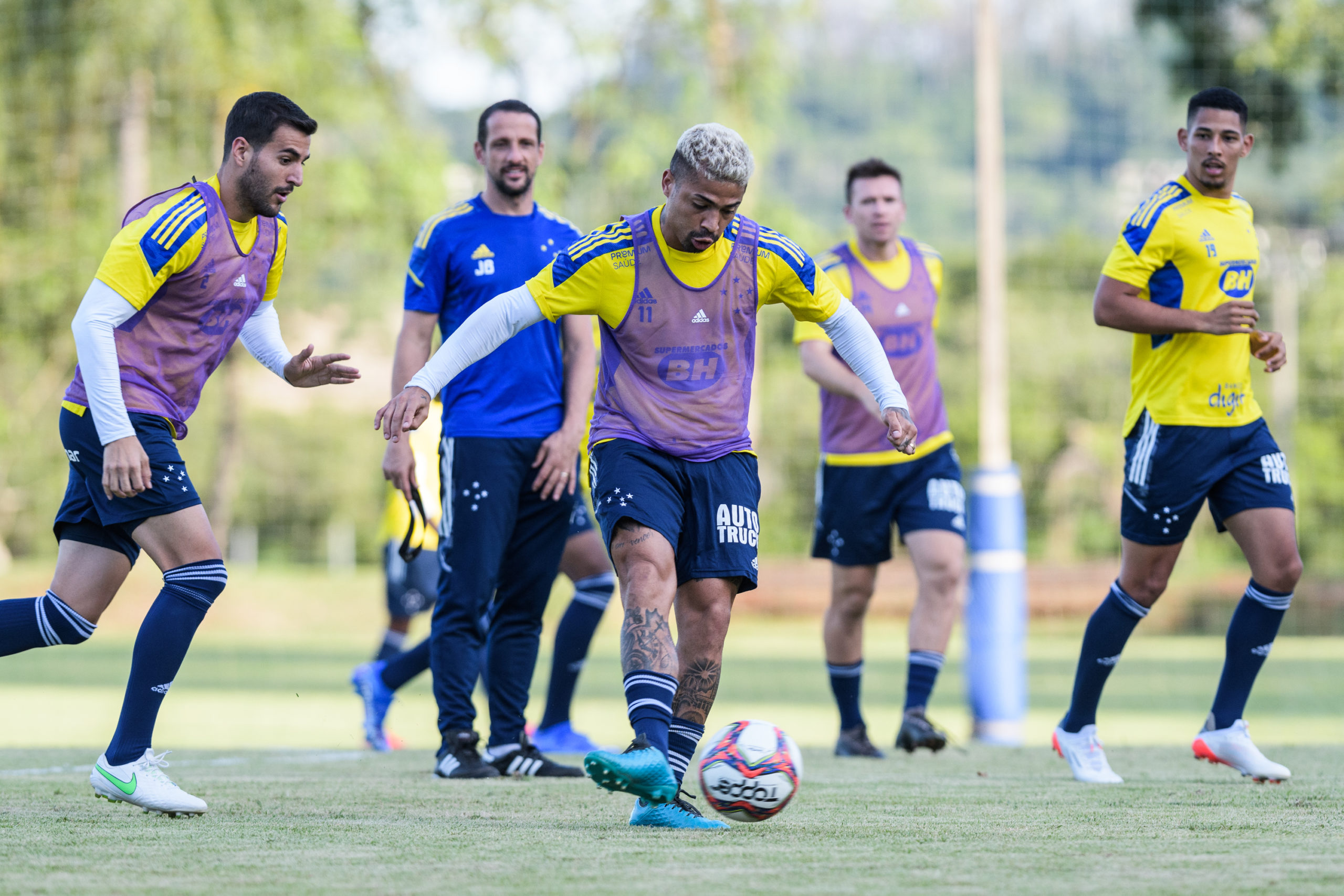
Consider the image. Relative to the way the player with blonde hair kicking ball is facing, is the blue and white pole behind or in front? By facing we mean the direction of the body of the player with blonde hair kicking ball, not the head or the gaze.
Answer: behind

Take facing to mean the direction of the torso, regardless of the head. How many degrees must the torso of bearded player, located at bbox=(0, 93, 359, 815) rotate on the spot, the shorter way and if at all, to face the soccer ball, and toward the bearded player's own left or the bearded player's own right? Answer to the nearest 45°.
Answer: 0° — they already face it

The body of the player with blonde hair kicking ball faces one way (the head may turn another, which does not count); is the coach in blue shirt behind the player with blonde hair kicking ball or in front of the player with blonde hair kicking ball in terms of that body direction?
behind

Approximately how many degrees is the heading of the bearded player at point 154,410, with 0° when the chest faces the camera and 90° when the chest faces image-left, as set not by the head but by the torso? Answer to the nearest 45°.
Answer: approximately 315°

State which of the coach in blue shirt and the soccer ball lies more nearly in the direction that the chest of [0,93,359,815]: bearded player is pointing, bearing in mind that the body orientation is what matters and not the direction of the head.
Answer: the soccer ball

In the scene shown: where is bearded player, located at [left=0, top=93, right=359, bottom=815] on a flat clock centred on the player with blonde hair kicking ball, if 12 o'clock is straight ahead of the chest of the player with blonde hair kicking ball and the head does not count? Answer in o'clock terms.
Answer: The bearded player is roughly at 3 o'clock from the player with blonde hair kicking ball.
